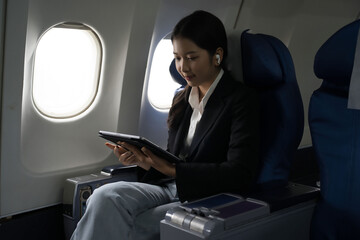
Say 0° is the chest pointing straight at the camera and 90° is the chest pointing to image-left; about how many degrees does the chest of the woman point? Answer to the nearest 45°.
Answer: approximately 45°

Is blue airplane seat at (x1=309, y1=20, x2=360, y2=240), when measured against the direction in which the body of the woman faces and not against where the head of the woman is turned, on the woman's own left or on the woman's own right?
on the woman's own left
